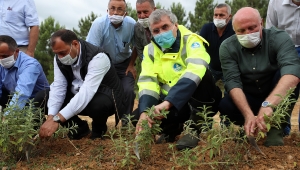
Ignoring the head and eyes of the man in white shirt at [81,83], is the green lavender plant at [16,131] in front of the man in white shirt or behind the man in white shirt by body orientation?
in front

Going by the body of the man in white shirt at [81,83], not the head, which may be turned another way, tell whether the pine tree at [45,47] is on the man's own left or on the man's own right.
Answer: on the man's own right

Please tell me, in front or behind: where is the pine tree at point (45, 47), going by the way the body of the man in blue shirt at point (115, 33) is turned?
behind

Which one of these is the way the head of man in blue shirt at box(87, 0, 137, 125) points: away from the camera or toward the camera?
toward the camera

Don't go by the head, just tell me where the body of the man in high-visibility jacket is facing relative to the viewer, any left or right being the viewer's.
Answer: facing the viewer and to the left of the viewer

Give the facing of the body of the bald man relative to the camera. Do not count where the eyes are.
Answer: toward the camera

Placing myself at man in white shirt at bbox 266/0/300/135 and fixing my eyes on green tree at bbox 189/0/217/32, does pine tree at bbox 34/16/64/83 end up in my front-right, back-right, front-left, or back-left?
front-left

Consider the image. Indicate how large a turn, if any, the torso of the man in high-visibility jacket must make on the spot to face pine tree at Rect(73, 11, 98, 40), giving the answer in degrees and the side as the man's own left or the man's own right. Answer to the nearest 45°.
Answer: approximately 135° to the man's own right

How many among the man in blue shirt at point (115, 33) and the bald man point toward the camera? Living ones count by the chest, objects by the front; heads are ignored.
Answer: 2

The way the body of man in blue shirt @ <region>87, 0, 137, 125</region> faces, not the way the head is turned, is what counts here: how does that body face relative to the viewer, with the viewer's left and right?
facing the viewer
